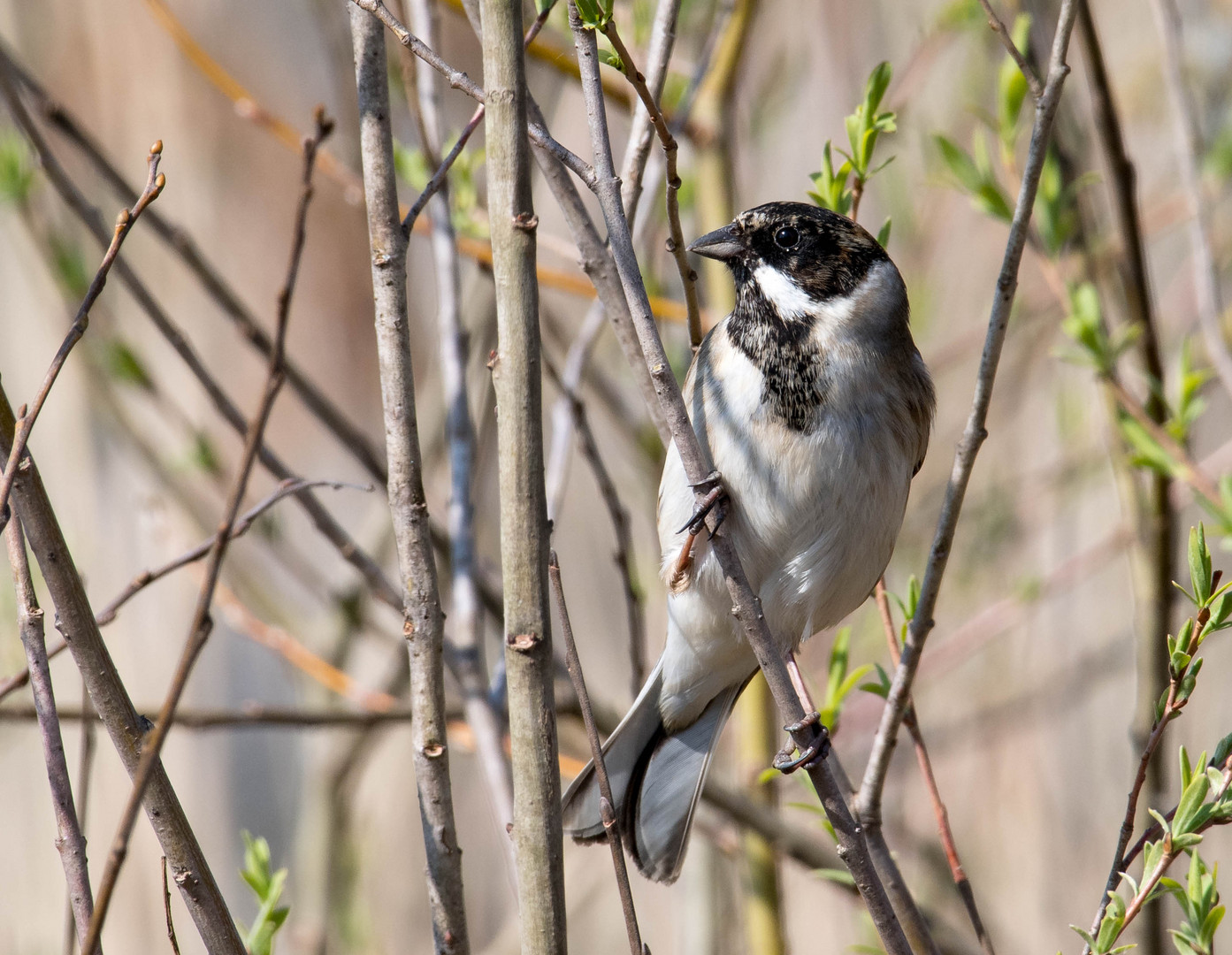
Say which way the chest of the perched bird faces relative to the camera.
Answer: toward the camera

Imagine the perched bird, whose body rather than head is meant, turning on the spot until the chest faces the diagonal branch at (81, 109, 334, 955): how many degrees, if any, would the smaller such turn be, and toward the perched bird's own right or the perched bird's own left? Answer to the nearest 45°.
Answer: approximately 45° to the perched bird's own right

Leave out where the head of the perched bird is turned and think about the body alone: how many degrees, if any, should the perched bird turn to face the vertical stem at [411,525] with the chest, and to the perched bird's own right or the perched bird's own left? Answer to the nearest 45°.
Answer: approximately 45° to the perched bird's own right

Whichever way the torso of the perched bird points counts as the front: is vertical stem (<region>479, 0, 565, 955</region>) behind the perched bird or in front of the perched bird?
in front

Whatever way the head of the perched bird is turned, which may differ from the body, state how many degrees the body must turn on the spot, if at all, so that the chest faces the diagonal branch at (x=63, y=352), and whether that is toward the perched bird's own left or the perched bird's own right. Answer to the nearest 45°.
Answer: approximately 45° to the perched bird's own right
